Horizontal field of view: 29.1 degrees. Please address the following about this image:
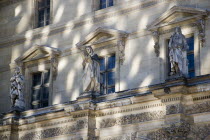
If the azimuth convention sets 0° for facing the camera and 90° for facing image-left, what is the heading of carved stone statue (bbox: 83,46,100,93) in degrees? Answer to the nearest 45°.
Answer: approximately 45°

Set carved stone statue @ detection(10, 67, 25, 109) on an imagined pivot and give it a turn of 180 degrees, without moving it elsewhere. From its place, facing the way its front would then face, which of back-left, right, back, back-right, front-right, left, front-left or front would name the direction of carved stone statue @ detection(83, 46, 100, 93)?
right

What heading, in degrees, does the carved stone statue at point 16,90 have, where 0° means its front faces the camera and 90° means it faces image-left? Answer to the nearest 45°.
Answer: approximately 45°

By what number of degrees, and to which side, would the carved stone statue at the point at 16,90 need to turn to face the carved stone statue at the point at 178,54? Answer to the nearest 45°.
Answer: approximately 90° to its left
